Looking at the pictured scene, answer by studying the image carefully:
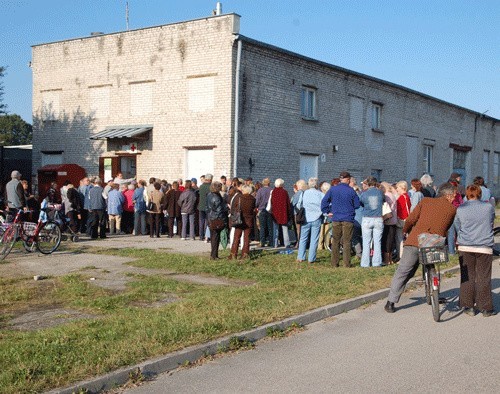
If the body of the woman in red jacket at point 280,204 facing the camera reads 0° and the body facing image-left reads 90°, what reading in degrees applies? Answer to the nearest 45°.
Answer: approximately 180°

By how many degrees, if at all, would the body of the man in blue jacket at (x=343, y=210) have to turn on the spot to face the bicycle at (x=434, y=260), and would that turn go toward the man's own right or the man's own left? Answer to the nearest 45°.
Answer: approximately 180°

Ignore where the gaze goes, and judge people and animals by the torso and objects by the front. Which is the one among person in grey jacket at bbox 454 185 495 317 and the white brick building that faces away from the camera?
the person in grey jacket

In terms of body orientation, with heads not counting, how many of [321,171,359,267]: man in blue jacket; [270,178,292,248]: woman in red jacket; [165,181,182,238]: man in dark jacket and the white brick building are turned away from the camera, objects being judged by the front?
3

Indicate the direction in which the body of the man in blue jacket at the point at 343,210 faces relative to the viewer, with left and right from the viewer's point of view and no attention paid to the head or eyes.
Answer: facing away from the viewer

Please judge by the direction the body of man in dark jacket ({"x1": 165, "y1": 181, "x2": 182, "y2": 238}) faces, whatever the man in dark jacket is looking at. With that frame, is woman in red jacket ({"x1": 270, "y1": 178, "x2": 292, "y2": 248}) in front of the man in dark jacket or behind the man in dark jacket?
behind

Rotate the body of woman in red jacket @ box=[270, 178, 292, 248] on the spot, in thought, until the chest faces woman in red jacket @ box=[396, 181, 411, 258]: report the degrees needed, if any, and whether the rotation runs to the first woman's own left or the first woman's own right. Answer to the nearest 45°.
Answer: approximately 135° to the first woman's own right

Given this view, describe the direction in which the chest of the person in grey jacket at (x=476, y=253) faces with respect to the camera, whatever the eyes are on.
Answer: away from the camera

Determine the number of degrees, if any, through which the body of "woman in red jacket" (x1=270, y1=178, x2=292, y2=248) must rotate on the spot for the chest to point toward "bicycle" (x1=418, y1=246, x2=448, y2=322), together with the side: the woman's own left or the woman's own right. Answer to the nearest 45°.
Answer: approximately 180°

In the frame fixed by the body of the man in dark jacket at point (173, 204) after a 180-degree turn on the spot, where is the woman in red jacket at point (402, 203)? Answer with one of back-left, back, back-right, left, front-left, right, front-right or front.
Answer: front-left

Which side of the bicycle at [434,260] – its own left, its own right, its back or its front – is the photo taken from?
back

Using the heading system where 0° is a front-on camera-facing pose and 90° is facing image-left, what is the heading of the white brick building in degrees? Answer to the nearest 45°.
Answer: approximately 45°

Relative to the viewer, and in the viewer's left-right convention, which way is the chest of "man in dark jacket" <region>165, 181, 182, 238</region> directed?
facing away from the viewer

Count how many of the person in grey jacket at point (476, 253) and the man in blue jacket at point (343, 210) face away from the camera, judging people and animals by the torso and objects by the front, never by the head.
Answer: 2
